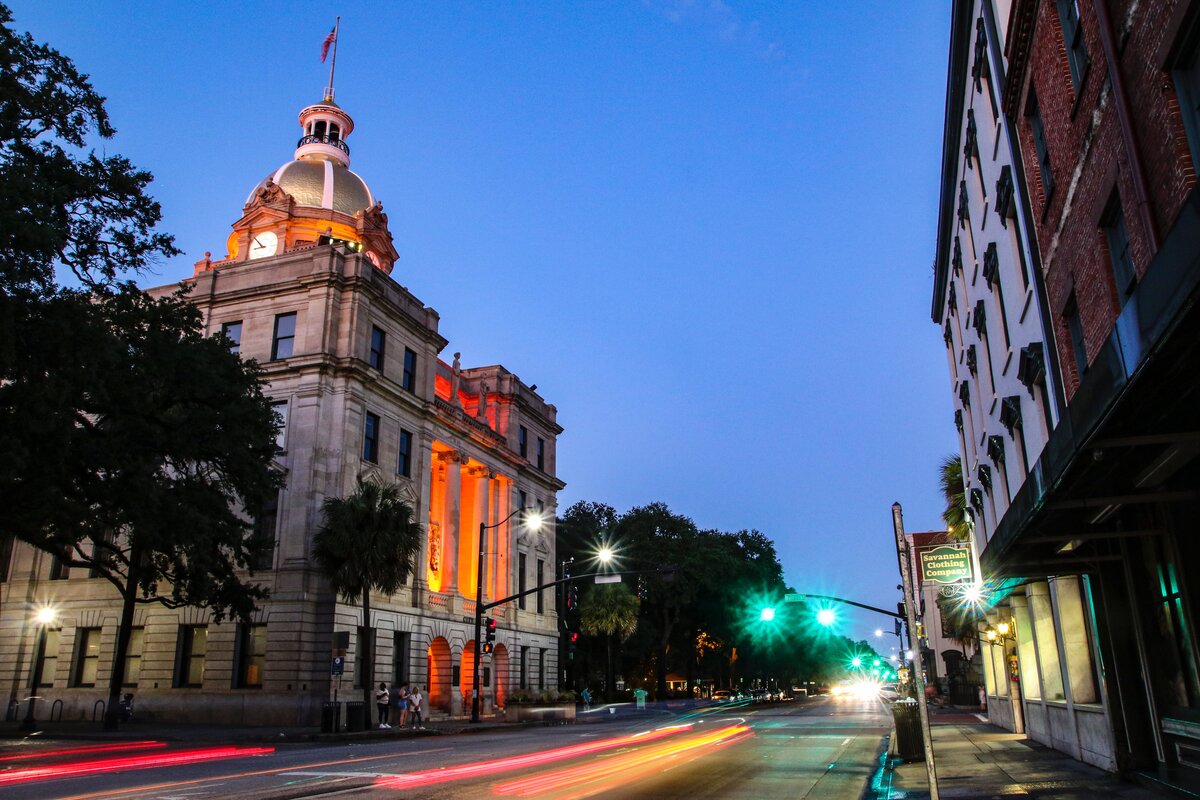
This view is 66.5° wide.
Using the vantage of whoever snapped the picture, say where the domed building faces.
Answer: facing the viewer and to the right of the viewer

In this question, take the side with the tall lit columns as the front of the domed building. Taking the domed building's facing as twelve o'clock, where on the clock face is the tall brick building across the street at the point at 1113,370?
The tall brick building across the street is roughly at 1 o'clock from the domed building.

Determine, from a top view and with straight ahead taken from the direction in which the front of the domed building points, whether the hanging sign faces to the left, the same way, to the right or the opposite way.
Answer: to the right

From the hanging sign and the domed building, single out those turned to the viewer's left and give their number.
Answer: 0

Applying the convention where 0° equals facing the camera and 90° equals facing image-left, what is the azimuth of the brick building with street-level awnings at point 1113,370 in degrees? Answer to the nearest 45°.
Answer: approximately 90°

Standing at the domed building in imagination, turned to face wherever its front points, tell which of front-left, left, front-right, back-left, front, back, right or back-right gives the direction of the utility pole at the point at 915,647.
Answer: front-right

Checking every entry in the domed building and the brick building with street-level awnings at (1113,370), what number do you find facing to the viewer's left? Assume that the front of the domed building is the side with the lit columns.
1

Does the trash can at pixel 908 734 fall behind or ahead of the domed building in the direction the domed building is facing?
ahead

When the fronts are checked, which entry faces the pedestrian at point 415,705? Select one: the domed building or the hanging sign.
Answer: the domed building

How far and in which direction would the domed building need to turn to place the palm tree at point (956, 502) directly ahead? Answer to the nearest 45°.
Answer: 0° — it already faces it

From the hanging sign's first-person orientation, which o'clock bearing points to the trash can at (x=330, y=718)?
The trash can is roughly at 4 o'clock from the hanging sign.

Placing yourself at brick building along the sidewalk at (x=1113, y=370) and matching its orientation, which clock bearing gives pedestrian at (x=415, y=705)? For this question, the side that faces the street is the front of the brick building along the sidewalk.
The pedestrian is roughly at 1 o'clock from the brick building along the sidewalk.

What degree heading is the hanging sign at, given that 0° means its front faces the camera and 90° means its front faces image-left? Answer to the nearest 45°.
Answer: approximately 0°

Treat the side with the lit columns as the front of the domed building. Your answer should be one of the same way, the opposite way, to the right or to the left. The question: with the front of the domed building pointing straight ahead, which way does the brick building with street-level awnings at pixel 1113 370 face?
the opposite way
